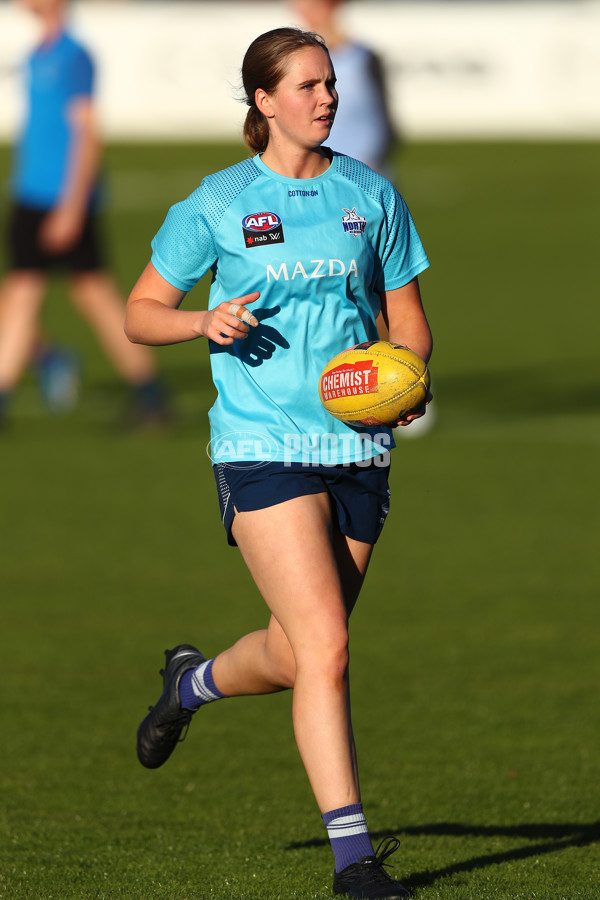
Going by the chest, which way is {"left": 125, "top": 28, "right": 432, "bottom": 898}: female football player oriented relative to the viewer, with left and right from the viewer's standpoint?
facing the viewer and to the right of the viewer

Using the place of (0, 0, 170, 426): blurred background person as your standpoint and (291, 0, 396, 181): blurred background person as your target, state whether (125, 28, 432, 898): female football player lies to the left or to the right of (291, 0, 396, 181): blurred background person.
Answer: right

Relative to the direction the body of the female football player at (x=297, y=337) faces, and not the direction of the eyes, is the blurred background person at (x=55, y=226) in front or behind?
behind

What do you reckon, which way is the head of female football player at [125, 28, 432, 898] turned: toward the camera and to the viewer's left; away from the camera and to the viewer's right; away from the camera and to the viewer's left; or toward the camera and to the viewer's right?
toward the camera and to the viewer's right

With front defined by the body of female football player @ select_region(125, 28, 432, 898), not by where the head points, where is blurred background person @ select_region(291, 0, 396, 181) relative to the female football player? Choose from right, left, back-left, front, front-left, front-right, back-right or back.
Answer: back-left
